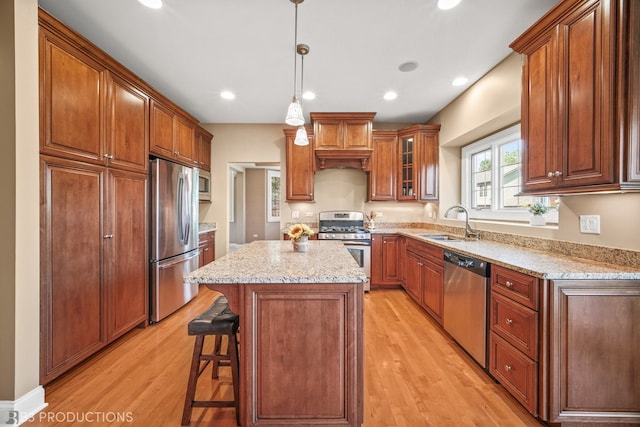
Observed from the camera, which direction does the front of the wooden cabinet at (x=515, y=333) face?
facing the viewer and to the left of the viewer

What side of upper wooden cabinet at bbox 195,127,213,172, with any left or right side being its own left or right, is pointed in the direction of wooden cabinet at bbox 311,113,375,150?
front

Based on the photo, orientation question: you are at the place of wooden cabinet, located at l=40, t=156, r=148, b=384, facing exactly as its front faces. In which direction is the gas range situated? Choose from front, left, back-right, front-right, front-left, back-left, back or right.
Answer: front-left

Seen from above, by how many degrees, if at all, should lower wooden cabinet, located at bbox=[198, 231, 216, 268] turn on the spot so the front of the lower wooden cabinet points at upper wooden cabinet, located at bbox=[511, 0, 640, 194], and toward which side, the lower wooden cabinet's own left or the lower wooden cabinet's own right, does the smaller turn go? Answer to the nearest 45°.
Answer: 0° — it already faces it

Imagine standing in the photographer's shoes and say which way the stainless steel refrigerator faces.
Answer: facing the viewer and to the right of the viewer

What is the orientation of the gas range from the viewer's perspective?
toward the camera

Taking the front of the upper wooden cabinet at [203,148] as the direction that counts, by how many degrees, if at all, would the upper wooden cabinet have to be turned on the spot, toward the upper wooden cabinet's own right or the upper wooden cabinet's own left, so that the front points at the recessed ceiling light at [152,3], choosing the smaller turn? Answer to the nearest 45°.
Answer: approximately 45° to the upper wooden cabinet's own right

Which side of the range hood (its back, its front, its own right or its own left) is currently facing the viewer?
front

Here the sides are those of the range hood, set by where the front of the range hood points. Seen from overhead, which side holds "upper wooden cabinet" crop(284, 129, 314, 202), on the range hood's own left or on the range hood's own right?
on the range hood's own right

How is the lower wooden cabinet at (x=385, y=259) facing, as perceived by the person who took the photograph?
facing the viewer

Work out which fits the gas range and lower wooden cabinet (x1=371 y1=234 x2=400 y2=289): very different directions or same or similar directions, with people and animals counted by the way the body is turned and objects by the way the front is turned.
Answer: same or similar directions

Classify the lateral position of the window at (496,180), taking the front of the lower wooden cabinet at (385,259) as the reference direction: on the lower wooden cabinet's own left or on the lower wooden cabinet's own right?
on the lower wooden cabinet's own left

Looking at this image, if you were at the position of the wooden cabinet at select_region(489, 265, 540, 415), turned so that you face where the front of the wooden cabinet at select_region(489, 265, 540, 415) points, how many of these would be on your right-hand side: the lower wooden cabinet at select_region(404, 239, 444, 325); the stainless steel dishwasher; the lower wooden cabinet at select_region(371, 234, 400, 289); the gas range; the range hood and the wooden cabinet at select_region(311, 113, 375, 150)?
6

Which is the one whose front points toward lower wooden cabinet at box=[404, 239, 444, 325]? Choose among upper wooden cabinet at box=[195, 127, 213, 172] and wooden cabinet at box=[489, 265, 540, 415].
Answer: the upper wooden cabinet

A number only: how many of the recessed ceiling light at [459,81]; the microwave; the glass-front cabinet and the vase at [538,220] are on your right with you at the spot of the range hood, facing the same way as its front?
1

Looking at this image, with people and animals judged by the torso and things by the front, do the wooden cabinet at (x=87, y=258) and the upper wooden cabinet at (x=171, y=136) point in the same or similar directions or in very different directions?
same or similar directions

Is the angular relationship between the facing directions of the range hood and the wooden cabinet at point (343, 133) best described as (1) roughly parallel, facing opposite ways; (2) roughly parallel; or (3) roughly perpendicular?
roughly parallel

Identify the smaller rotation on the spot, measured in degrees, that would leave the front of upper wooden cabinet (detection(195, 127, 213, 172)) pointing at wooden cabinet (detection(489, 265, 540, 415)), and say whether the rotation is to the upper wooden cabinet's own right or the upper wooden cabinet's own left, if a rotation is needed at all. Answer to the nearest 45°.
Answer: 0° — it already faces it
